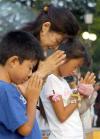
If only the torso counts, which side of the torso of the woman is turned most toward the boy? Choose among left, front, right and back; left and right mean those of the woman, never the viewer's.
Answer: right

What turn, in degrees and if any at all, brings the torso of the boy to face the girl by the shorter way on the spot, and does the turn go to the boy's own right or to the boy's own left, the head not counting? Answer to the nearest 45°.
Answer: approximately 45° to the boy's own left

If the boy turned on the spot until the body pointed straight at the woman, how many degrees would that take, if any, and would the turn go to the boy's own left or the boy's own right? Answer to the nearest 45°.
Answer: approximately 45° to the boy's own left

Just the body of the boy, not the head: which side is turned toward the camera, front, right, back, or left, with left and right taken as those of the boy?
right
